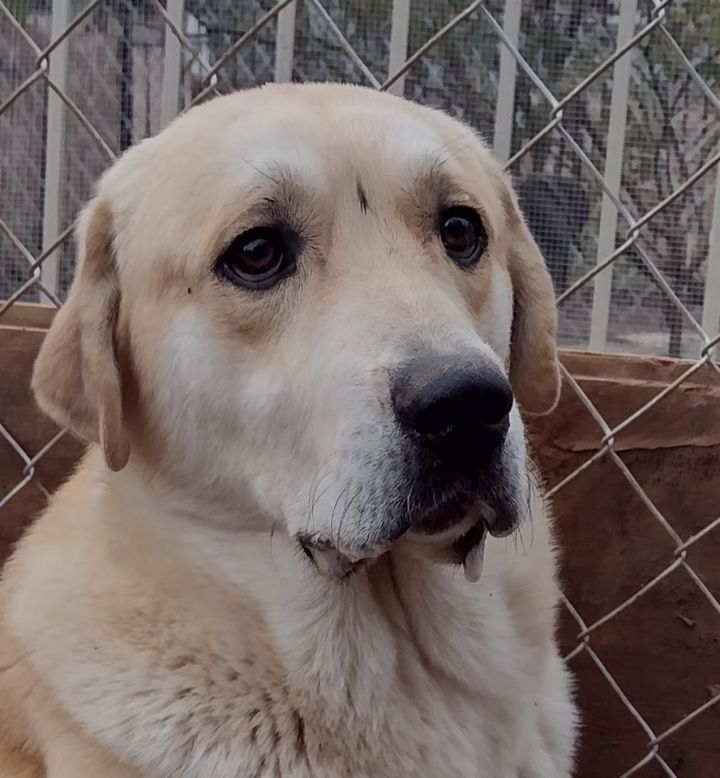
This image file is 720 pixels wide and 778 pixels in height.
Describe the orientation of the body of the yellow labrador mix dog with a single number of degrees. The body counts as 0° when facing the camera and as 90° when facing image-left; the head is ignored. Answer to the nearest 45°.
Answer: approximately 315°
